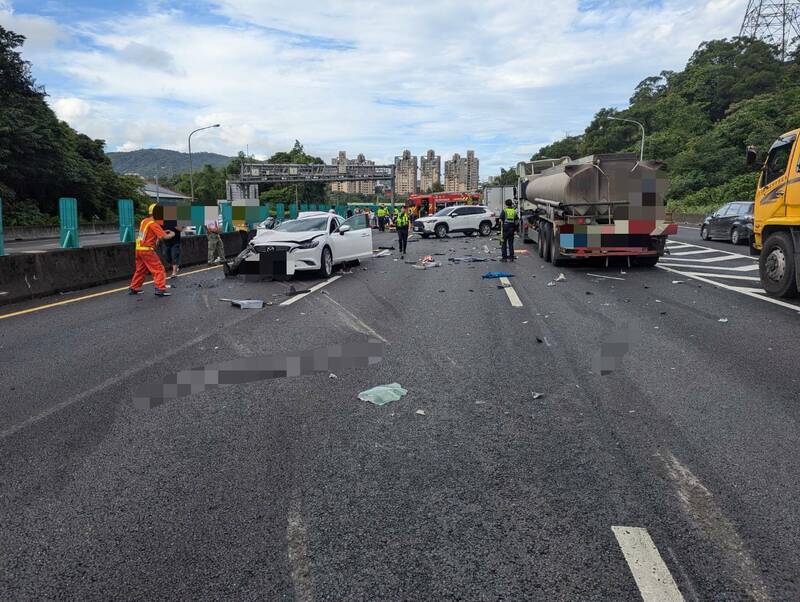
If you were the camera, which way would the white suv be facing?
facing the viewer and to the left of the viewer

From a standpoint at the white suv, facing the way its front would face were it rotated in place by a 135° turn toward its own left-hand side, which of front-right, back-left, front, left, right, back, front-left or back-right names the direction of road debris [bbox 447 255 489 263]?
right

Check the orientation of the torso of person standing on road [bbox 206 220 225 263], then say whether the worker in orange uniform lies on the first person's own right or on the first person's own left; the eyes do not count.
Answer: on the first person's own right

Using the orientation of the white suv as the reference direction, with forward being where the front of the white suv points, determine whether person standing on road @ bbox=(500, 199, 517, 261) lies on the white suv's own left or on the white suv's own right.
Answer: on the white suv's own left
